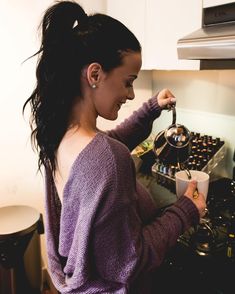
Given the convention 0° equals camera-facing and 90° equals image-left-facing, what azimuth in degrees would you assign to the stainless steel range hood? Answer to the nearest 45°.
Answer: approximately 45°

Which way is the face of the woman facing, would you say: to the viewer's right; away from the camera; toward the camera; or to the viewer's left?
to the viewer's right
